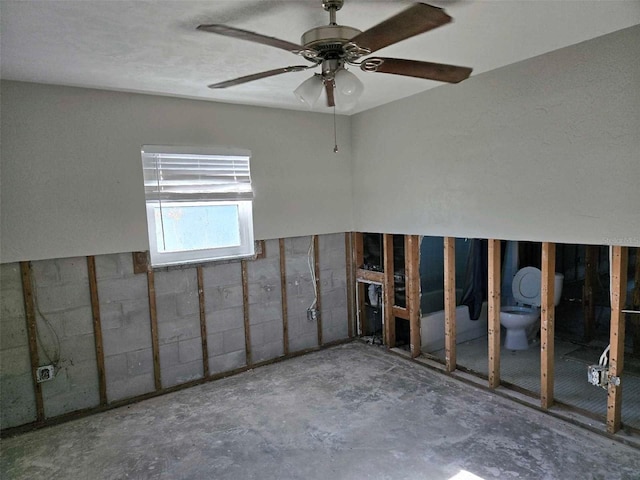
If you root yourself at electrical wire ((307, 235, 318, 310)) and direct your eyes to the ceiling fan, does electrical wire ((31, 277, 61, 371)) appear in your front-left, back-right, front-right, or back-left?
front-right

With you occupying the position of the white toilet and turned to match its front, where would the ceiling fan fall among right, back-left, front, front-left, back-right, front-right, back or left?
front-left

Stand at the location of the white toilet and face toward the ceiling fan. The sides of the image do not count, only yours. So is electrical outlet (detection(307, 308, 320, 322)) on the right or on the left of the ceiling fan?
right

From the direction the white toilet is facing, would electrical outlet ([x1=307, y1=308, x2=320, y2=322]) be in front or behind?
in front

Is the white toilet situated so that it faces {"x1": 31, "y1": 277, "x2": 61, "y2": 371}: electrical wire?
yes

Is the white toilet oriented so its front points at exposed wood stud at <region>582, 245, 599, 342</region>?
no
